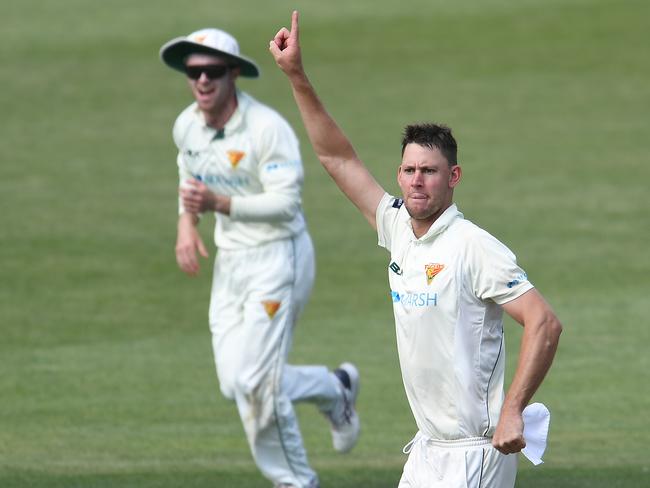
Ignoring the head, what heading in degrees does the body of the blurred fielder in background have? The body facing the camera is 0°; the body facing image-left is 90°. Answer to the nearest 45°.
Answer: approximately 45°

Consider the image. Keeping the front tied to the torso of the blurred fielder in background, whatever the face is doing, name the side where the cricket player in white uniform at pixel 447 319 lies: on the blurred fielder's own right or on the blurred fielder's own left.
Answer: on the blurred fielder's own left

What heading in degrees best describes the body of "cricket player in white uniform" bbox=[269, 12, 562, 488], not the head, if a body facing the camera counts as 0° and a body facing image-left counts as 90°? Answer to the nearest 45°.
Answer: approximately 45°

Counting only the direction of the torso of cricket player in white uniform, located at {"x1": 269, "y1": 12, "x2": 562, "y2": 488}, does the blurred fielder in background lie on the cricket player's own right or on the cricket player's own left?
on the cricket player's own right
